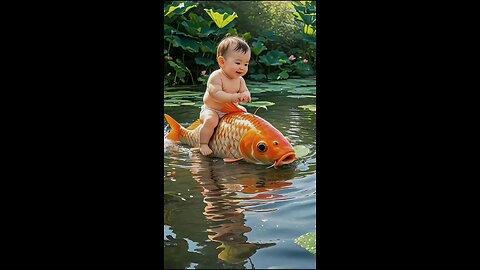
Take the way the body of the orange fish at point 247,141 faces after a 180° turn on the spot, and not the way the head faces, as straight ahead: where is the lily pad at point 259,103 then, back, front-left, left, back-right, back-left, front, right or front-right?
front-right

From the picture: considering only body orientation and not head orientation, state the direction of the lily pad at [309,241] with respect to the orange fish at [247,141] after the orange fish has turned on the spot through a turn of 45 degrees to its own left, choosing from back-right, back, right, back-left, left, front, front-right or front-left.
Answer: right

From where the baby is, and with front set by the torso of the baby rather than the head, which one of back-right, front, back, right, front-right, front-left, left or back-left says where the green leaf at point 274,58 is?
back-left

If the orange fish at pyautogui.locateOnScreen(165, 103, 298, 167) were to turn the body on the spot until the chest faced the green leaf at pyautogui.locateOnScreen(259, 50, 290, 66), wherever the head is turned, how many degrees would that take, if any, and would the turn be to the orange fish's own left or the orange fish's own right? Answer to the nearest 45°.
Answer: approximately 135° to the orange fish's own left

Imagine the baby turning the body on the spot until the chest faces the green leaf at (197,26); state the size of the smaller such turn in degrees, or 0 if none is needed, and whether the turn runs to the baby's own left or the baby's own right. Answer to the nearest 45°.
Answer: approximately 135° to the baby's own left

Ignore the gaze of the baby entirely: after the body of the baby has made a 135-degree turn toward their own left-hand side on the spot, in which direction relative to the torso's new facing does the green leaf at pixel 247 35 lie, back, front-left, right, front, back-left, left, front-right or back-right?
front

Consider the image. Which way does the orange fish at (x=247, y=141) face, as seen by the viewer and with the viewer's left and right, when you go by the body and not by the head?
facing the viewer and to the right of the viewer

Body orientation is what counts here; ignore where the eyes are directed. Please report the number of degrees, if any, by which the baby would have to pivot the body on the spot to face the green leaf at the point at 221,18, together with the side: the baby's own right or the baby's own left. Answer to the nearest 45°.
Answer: approximately 135° to the baby's own left

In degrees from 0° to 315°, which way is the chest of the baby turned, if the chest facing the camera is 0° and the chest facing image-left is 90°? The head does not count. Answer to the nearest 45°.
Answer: approximately 315°

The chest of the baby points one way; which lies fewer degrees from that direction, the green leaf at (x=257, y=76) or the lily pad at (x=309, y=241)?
the lily pad

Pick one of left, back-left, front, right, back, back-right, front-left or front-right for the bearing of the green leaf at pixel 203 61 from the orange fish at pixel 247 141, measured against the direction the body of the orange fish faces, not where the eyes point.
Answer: back-left

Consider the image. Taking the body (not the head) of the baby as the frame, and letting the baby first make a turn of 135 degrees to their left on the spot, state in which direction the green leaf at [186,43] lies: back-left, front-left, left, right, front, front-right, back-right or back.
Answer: front
